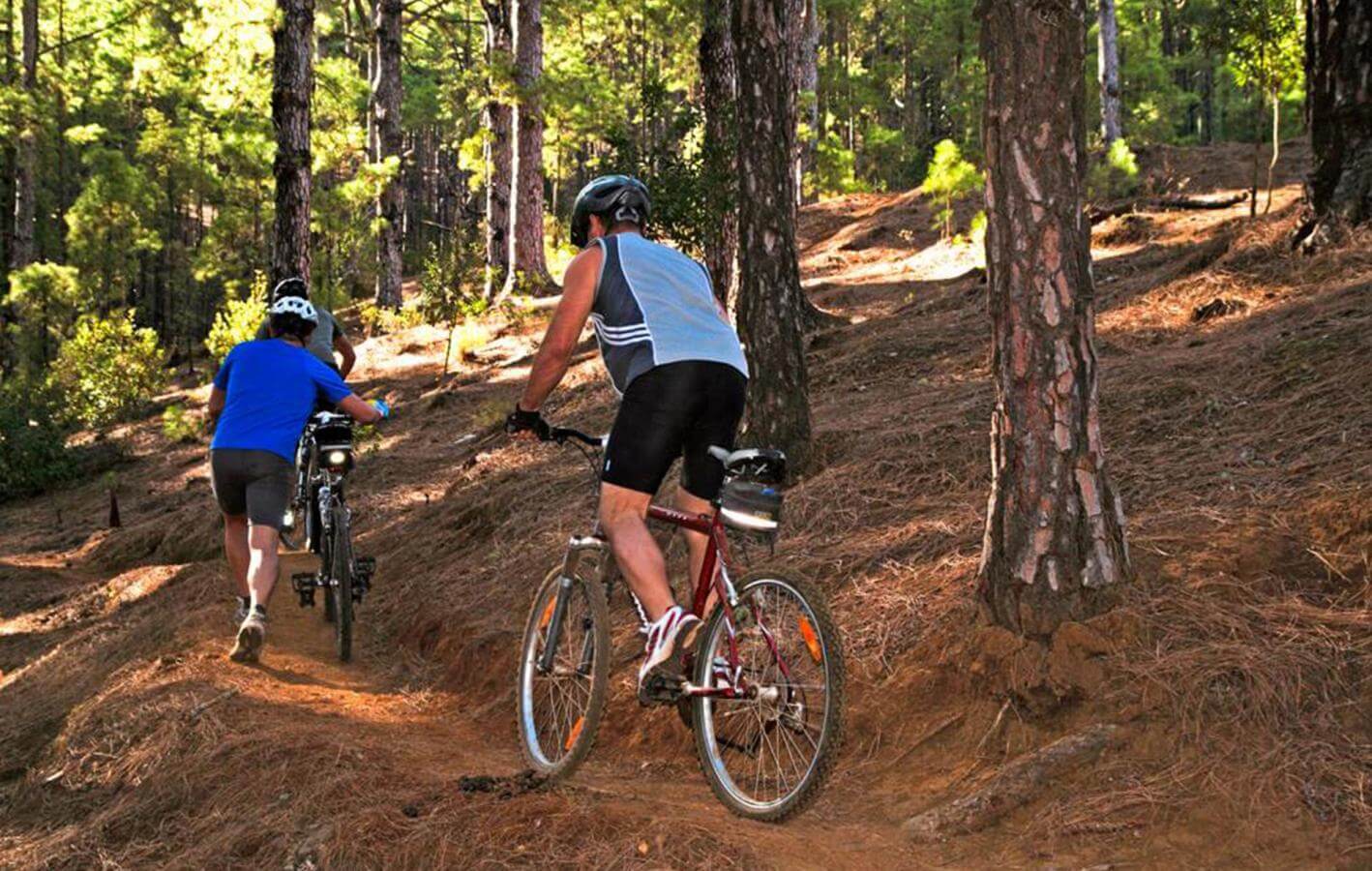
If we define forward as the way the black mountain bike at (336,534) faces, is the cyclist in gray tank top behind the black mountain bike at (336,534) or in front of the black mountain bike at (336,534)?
behind

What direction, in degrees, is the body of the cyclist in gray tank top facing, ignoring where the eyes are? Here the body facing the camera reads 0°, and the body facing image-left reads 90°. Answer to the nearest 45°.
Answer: approximately 135°

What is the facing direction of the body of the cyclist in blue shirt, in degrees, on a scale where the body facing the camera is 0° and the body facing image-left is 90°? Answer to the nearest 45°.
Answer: approximately 180°

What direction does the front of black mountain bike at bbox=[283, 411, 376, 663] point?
away from the camera

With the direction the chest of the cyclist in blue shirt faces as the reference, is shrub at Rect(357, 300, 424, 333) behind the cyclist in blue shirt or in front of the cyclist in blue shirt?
in front

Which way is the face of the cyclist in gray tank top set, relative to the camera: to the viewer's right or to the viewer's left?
to the viewer's left

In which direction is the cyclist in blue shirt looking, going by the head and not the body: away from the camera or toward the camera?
away from the camera
